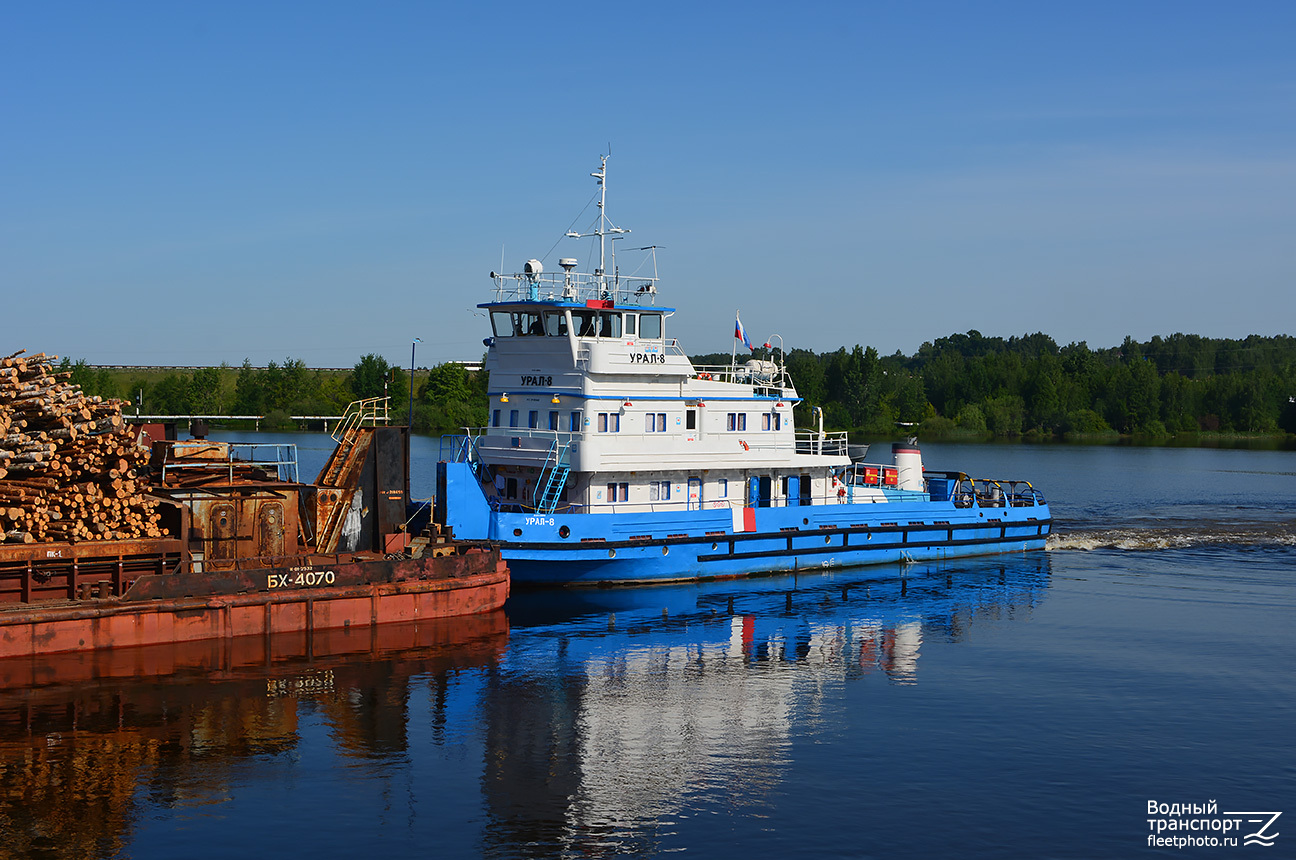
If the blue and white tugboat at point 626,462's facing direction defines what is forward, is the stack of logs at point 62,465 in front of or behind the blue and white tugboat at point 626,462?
in front

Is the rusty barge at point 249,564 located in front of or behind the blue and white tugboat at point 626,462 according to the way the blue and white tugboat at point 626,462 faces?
in front

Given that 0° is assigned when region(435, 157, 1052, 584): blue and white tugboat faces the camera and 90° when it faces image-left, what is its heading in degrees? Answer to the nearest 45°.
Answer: approximately 45°
